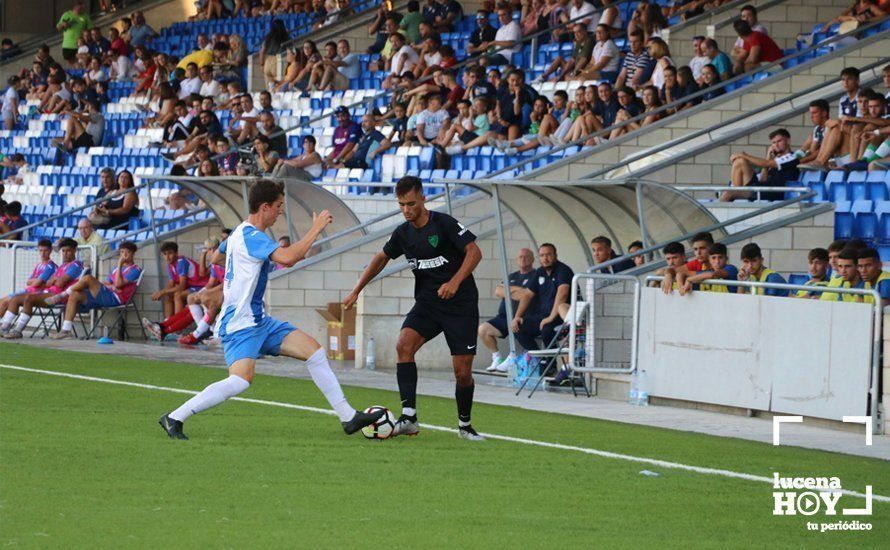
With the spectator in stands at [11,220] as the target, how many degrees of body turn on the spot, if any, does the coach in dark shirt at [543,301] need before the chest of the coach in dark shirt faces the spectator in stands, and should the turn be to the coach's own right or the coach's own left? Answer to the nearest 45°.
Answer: approximately 90° to the coach's own right

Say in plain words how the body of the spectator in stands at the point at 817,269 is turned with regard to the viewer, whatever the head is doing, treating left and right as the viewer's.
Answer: facing the viewer and to the left of the viewer

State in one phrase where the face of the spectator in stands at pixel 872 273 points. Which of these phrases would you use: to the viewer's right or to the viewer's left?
to the viewer's left

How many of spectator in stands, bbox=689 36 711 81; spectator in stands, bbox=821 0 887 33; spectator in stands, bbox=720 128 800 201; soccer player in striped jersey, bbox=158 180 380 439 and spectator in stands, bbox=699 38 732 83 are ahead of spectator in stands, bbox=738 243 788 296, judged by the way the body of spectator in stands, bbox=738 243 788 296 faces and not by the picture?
1

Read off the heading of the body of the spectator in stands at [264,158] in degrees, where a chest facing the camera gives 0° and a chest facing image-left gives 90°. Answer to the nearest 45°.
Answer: approximately 45°

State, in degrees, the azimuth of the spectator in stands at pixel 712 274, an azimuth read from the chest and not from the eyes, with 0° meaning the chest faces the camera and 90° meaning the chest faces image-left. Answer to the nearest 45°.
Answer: approximately 45°

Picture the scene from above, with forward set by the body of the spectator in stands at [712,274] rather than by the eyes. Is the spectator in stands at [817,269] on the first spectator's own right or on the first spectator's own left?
on the first spectator's own left
